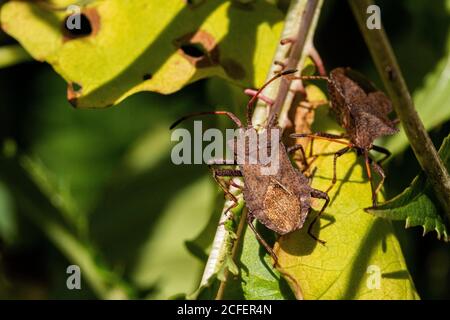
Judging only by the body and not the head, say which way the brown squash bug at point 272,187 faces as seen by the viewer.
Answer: away from the camera

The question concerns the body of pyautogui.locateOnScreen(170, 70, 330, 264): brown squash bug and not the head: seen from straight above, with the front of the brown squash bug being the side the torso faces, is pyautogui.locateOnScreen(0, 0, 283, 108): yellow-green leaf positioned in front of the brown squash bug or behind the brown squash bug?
in front

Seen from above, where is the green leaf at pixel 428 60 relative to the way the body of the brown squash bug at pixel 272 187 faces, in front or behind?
in front
